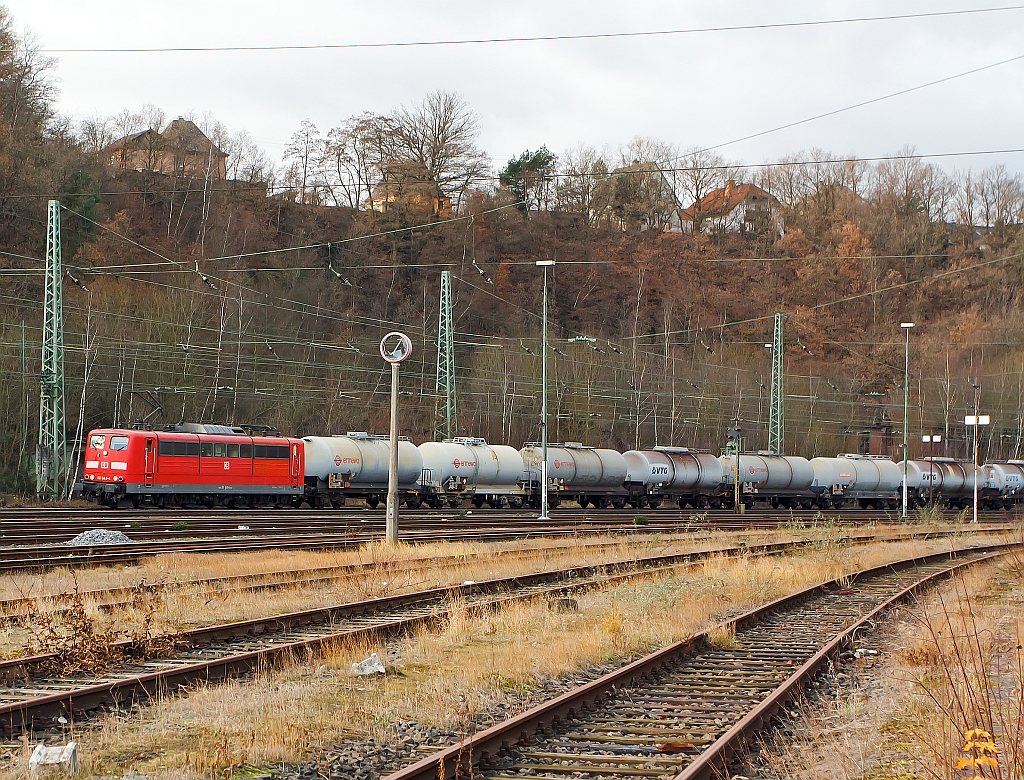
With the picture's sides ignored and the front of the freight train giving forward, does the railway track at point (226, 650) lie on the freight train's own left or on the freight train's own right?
on the freight train's own left

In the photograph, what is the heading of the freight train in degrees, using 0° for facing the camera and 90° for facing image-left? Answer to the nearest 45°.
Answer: approximately 45°

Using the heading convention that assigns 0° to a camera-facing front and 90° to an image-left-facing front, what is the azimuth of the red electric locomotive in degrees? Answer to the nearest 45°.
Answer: approximately 45°

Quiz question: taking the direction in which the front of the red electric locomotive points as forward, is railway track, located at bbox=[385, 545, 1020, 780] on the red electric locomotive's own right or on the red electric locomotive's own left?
on the red electric locomotive's own left

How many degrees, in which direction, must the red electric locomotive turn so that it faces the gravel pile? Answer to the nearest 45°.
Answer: approximately 45° to its left

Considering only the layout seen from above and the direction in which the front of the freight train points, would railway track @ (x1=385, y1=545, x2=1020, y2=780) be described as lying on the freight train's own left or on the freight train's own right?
on the freight train's own left
